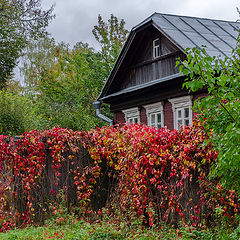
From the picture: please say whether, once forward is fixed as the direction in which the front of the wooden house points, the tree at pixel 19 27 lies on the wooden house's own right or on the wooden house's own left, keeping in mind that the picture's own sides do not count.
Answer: on the wooden house's own right

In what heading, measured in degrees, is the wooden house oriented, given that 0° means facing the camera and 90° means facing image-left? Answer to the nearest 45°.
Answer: approximately 45°

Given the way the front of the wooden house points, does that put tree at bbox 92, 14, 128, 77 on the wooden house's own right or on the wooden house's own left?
on the wooden house's own right

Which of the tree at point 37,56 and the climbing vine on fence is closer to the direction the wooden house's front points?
the climbing vine on fence

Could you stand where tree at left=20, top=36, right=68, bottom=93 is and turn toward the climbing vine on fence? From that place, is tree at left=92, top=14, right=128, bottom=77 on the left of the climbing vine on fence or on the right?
left

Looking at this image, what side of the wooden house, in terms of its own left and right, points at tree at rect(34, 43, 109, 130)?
right

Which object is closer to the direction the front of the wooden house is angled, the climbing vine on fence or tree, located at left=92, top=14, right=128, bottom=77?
the climbing vine on fence
